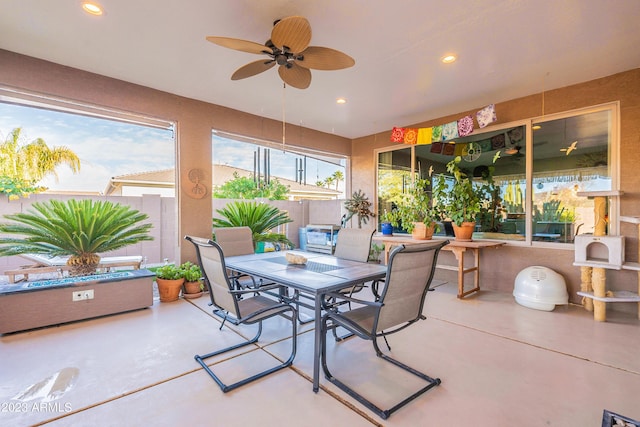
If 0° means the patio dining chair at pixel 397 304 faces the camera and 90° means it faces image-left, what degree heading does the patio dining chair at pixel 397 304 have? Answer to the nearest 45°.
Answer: approximately 135°

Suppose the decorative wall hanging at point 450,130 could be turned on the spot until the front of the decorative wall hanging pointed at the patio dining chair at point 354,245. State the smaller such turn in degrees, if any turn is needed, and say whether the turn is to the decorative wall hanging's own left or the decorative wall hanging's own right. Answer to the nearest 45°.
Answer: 0° — it already faces it

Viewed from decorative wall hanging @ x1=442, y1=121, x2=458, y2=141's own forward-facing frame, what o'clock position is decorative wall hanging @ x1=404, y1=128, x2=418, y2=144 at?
decorative wall hanging @ x1=404, y1=128, x2=418, y2=144 is roughly at 2 o'clock from decorative wall hanging @ x1=442, y1=121, x2=458, y2=141.

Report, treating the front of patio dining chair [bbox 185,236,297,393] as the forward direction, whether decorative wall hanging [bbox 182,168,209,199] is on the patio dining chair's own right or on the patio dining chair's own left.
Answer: on the patio dining chair's own left

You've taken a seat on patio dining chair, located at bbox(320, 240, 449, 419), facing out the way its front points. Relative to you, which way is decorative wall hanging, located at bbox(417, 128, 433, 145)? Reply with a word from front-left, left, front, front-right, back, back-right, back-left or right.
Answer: front-right

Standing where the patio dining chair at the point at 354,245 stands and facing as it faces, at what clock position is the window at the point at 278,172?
The window is roughly at 4 o'clock from the patio dining chair.

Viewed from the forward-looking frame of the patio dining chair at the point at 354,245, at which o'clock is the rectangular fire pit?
The rectangular fire pit is roughly at 1 o'clock from the patio dining chair.

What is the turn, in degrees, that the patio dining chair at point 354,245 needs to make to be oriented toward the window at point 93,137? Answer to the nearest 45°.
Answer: approximately 45° to its right

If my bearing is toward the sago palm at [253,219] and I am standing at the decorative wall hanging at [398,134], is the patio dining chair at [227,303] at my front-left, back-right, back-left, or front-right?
front-left

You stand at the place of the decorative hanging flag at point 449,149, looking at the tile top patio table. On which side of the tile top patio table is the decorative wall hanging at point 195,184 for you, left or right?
right

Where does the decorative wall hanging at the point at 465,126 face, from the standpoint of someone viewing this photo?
facing the viewer and to the left of the viewer

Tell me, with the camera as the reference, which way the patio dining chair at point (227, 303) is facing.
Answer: facing away from the viewer and to the right of the viewer

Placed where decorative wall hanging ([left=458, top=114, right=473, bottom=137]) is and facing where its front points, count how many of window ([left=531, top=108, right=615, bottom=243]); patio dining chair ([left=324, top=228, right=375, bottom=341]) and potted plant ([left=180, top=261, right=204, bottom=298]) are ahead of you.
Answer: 2
